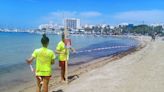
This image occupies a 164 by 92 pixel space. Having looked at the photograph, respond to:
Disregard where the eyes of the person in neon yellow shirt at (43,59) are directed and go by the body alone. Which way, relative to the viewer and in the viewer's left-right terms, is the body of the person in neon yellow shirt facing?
facing away from the viewer
